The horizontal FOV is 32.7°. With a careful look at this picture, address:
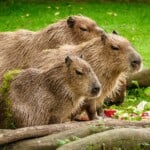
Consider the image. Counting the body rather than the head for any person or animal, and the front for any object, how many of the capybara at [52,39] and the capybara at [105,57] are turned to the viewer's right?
2

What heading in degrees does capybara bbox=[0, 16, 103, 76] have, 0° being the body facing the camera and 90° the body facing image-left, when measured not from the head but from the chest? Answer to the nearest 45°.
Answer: approximately 270°

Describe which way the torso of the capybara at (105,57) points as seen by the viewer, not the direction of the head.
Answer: to the viewer's right
